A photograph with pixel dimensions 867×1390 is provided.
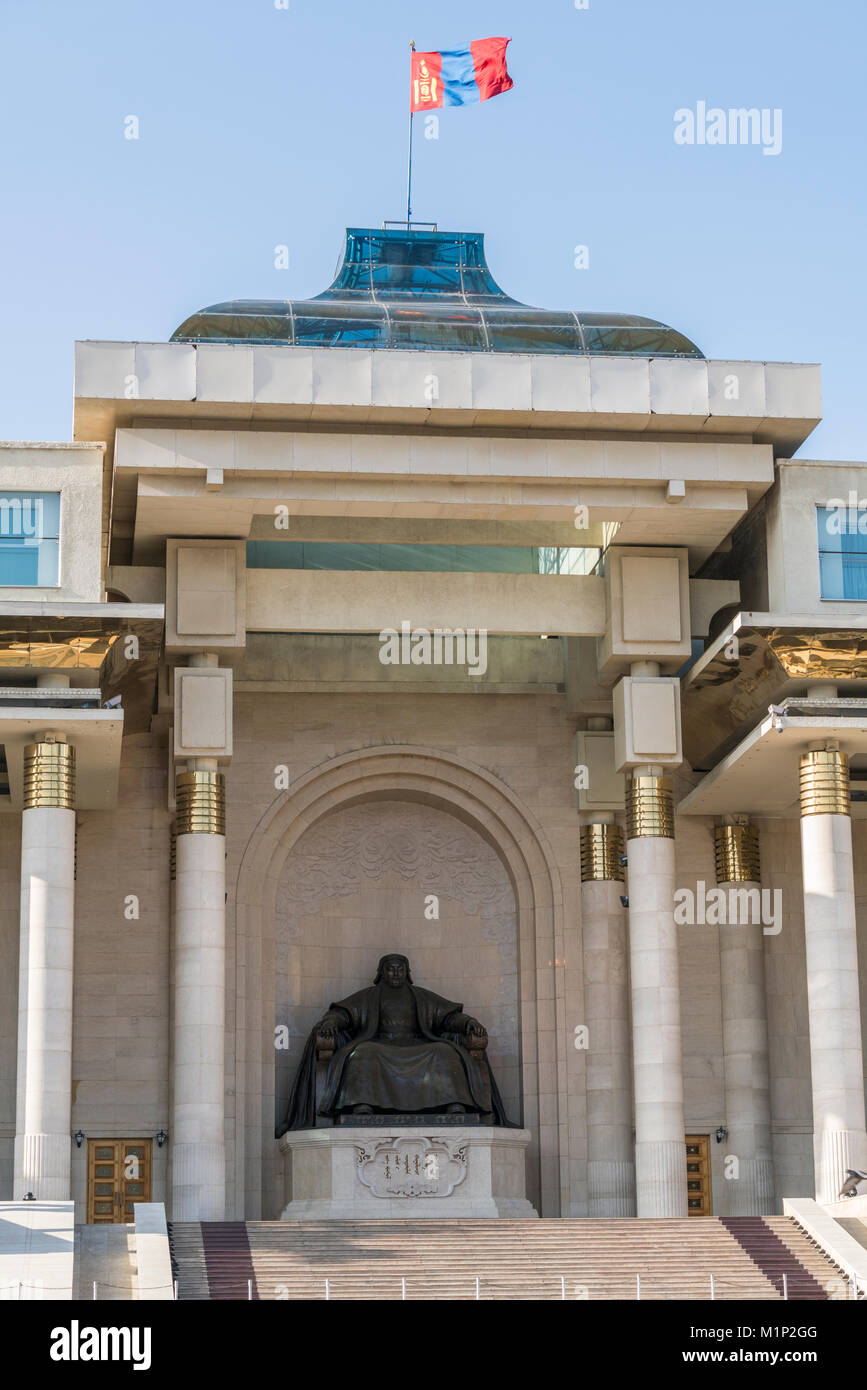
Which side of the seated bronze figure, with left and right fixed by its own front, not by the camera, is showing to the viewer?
front

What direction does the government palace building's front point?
toward the camera
